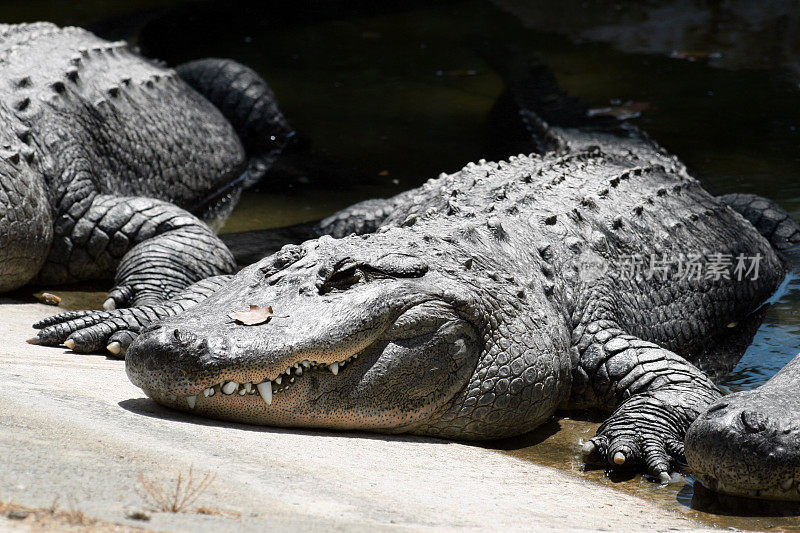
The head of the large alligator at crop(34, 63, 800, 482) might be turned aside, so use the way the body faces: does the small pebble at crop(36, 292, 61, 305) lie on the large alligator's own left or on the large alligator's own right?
on the large alligator's own right

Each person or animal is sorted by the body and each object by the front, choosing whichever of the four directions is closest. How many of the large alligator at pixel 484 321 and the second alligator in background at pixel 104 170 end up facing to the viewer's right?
0

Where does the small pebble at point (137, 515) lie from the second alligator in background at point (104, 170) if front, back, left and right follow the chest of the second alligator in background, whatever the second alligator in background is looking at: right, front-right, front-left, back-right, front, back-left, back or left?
front-left

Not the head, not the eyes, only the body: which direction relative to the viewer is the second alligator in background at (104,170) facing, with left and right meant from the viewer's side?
facing the viewer and to the left of the viewer

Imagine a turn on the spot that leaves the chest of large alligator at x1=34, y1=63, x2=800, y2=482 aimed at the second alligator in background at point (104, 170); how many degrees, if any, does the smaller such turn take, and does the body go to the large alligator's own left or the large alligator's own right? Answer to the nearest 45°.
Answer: approximately 90° to the large alligator's own right

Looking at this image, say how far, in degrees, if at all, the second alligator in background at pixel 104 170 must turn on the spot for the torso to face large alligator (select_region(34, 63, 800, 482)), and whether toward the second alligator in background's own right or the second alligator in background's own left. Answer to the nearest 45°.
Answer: approximately 90° to the second alligator in background's own left

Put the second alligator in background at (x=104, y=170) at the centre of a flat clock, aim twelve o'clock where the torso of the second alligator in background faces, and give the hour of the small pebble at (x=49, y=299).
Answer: The small pebble is roughly at 11 o'clock from the second alligator in background.

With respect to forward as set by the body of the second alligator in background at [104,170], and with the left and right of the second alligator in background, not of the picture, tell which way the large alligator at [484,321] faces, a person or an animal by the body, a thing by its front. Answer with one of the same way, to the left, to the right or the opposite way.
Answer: the same way

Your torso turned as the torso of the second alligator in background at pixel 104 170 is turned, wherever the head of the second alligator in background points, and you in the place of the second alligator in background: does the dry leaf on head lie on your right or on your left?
on your left
